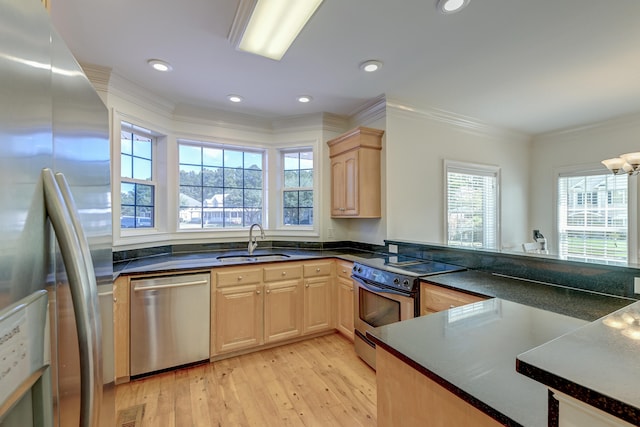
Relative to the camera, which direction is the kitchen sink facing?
toward the camera

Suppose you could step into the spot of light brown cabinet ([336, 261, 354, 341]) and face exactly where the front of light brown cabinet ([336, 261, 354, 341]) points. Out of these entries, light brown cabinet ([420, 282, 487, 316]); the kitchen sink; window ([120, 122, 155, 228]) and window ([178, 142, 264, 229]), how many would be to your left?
1

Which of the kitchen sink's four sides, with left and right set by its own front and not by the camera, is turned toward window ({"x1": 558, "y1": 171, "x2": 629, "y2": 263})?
left

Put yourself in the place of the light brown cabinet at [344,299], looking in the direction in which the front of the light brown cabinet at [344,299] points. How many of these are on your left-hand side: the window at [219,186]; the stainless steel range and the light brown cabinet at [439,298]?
2

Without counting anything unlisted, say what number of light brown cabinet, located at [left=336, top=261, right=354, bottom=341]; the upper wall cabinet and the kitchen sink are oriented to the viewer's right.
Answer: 0

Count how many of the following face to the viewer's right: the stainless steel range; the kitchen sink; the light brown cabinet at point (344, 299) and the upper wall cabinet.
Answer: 0

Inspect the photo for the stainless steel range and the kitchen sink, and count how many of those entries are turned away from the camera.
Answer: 0

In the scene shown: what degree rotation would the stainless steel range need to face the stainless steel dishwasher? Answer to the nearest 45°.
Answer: approximately 45° to its right

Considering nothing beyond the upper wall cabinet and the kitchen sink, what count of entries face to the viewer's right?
0

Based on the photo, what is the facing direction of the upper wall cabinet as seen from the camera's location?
facing the viewer and to the left of the viewer

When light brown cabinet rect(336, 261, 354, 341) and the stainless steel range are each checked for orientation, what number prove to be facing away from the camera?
0

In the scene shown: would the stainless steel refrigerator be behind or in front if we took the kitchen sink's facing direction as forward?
in front
